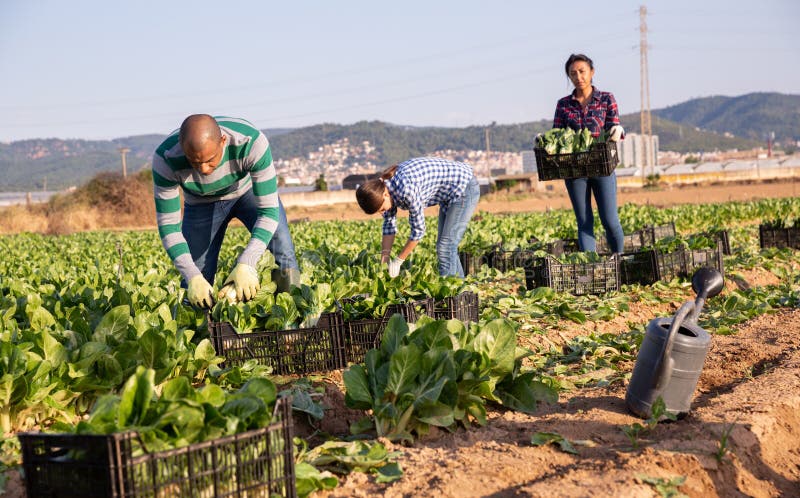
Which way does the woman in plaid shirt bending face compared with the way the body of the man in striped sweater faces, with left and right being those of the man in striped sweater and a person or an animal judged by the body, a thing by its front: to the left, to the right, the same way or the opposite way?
to the right

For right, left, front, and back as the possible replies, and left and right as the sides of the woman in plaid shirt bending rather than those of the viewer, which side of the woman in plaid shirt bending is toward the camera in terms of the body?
left

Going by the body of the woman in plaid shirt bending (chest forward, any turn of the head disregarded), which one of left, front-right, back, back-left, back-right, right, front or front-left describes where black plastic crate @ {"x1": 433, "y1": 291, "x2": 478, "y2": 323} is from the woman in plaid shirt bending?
left

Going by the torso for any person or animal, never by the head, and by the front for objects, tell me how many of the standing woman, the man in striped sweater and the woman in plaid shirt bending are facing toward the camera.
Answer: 2

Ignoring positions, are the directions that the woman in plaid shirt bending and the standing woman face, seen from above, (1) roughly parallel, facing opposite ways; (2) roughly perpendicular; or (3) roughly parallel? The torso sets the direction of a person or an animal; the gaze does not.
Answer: roughly perpendicular

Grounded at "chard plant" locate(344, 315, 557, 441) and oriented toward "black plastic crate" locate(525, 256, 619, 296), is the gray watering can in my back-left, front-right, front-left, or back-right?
front-right

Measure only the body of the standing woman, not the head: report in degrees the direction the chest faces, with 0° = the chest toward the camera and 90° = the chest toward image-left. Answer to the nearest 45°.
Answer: approximately 0°

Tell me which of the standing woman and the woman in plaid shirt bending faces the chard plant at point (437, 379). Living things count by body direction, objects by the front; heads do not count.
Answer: the standing woman

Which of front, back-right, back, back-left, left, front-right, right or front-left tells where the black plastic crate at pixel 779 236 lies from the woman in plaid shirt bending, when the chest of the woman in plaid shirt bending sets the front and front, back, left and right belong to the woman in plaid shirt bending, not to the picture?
back-right

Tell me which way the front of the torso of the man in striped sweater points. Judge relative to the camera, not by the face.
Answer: toward the camera

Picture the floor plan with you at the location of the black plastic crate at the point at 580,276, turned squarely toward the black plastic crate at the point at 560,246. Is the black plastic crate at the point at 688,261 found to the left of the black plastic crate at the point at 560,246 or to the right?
right

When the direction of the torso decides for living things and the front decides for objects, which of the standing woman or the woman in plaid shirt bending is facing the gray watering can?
the standing woman
